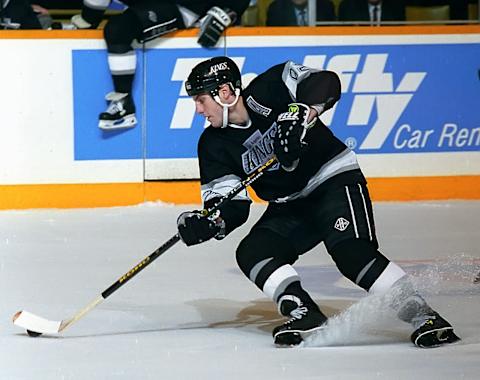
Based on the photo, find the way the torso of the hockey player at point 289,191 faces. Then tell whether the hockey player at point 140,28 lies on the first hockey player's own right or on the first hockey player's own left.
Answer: on the first hockey player's own right

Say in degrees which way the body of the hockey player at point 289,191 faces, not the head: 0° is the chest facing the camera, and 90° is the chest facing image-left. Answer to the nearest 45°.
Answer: approximately 45°
